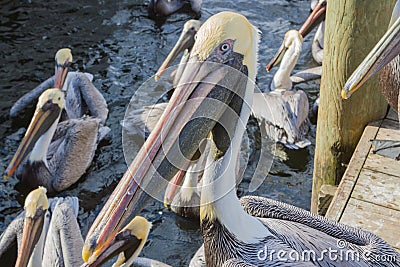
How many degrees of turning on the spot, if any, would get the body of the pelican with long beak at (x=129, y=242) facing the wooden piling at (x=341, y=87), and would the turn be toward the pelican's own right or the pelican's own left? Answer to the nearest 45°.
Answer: approximately 135° to the pelican's own left

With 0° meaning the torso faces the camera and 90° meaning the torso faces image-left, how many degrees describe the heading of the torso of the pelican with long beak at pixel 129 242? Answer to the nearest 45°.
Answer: approximately 45°

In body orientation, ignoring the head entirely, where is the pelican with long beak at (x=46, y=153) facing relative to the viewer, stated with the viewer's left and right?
facing the viewer and to the left of the viewer

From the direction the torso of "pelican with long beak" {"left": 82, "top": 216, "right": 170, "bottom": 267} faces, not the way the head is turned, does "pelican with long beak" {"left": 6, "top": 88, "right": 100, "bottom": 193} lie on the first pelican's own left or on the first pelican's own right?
on the first pelican's own right

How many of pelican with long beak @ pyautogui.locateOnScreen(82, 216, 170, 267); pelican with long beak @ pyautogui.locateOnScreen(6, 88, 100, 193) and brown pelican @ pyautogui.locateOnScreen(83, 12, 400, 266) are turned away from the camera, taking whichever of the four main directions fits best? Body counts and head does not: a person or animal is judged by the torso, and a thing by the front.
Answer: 0

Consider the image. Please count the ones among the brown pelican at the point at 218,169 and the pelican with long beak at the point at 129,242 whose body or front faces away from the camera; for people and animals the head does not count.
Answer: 0

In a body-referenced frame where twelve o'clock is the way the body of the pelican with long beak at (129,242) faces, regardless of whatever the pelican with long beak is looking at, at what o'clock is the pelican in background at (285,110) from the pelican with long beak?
The pelican in background is roughly at 6 o'clock from the pelican with long beak.

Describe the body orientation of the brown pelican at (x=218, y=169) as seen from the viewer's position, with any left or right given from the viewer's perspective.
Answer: facing to the left of the viewer

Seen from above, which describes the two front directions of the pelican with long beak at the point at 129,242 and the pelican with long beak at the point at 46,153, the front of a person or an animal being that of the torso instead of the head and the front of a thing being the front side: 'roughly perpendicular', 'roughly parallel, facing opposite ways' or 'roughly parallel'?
roughly parallel

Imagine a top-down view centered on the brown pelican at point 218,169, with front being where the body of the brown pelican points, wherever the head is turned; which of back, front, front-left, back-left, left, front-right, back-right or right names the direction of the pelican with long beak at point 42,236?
front-right

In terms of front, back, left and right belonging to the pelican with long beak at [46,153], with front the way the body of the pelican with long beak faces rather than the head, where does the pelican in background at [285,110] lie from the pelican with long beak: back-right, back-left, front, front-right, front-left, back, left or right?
back-left

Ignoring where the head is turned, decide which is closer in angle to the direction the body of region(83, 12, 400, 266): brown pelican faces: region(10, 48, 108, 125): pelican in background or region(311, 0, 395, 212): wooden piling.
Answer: the pelican in background
